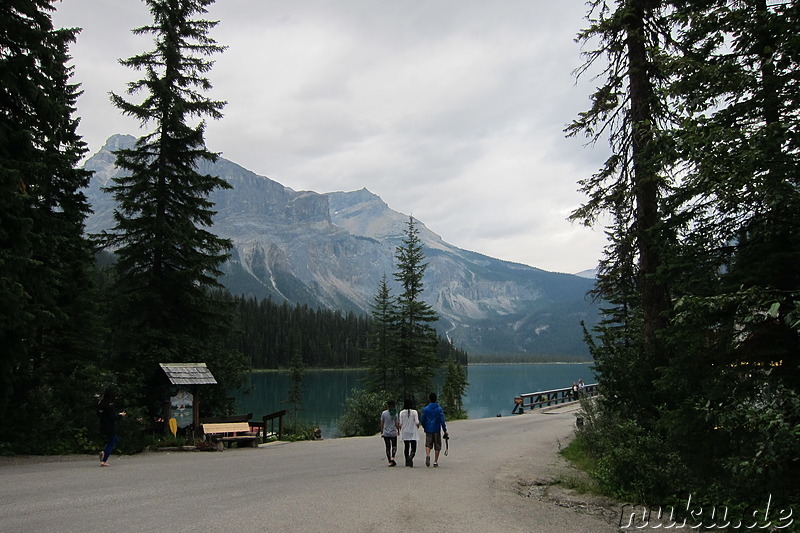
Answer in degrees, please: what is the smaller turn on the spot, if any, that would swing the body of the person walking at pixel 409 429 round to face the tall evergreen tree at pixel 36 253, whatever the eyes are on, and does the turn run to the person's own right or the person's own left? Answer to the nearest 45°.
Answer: approximately 90° to the person's own left

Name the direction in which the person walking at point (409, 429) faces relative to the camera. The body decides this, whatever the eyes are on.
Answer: away from the camera

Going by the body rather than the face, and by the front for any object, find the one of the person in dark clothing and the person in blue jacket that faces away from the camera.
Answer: the person in blue jacket

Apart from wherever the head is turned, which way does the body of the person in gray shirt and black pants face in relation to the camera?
away from the camera

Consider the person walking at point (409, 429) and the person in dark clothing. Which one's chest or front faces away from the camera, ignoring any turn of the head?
the person walking

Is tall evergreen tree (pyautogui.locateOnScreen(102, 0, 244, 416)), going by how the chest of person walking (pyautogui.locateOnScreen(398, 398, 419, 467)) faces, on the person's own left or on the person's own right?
on the person's own left

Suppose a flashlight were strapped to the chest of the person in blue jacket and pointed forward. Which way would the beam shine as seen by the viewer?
away from the camera

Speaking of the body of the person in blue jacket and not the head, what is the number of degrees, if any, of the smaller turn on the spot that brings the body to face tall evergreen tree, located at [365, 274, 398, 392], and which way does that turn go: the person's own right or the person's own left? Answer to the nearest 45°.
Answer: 0° — they already face it
